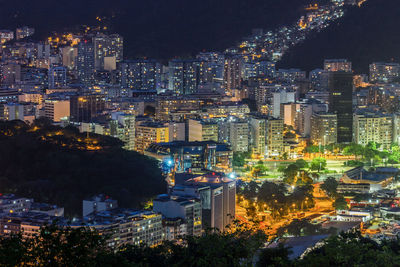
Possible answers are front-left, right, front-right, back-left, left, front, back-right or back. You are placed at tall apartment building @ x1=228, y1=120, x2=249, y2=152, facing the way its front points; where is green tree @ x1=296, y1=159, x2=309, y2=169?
front-left

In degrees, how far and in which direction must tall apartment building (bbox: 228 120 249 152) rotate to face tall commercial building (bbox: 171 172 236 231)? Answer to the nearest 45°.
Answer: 0° — it already faces it

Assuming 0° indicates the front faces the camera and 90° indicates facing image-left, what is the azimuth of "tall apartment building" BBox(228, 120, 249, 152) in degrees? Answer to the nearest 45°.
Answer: approximately 0°

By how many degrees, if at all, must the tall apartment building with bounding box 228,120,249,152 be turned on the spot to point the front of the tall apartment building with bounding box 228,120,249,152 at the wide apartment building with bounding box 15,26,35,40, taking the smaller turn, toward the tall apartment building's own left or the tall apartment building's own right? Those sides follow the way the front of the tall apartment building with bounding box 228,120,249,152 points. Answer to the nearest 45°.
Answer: approximately 135° to the tall apartment building's own right

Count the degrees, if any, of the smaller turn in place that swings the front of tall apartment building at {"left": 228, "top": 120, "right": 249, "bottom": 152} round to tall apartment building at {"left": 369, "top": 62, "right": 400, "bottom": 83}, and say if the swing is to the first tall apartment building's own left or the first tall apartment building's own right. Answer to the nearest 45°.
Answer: approximately 135° to the first tall apartment building's own left

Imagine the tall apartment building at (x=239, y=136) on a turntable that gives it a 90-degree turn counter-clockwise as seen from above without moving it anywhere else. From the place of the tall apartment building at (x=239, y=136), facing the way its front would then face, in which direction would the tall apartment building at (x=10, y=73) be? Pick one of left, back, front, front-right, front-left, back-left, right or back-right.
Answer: back-left

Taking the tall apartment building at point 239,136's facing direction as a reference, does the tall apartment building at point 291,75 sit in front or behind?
behind

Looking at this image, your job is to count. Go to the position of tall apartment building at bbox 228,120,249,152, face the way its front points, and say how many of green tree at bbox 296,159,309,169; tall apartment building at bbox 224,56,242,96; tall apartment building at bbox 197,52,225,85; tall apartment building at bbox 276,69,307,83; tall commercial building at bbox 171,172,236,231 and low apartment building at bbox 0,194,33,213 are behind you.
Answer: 3

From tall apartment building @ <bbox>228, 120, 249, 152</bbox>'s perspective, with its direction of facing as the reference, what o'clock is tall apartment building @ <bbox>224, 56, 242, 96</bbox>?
tall apartment building @ <bbox>224, 56, 242, 96</bbox> is roughly at 6 o'clock from tall apartment building @ <bbox>228, 120, 249, 152</bbox>.

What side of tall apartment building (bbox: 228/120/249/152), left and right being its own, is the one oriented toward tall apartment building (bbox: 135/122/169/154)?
right

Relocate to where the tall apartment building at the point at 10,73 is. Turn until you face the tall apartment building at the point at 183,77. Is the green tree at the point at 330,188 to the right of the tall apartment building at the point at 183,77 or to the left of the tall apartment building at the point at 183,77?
right

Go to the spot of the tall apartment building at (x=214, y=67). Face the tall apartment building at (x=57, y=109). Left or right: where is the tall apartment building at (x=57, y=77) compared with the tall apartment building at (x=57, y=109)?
right
